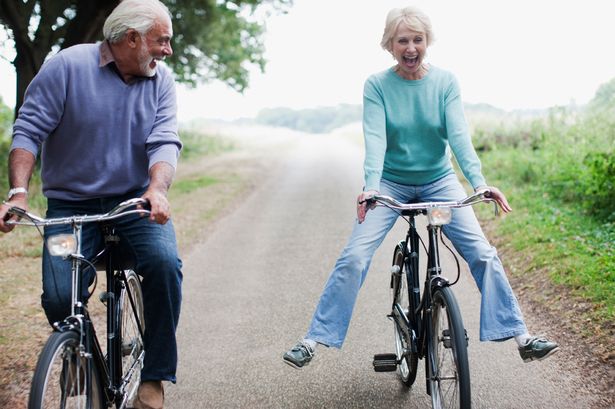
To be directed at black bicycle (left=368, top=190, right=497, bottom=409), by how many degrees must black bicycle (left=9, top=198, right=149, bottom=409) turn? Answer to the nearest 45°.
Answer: approximately 135° to its left

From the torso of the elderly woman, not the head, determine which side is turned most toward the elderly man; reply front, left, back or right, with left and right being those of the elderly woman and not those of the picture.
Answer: right

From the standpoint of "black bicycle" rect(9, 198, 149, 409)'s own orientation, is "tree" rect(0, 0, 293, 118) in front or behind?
behind

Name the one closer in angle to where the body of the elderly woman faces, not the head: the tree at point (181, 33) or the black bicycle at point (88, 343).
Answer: the black bicycle

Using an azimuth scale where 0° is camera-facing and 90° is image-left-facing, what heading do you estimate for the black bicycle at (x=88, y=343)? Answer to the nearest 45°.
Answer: approximately 45°

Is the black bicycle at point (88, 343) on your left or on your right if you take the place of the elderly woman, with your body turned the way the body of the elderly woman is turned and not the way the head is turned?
on your right

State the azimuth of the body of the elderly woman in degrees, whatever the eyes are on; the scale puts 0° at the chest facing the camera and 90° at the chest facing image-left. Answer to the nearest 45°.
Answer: approximately 0°
